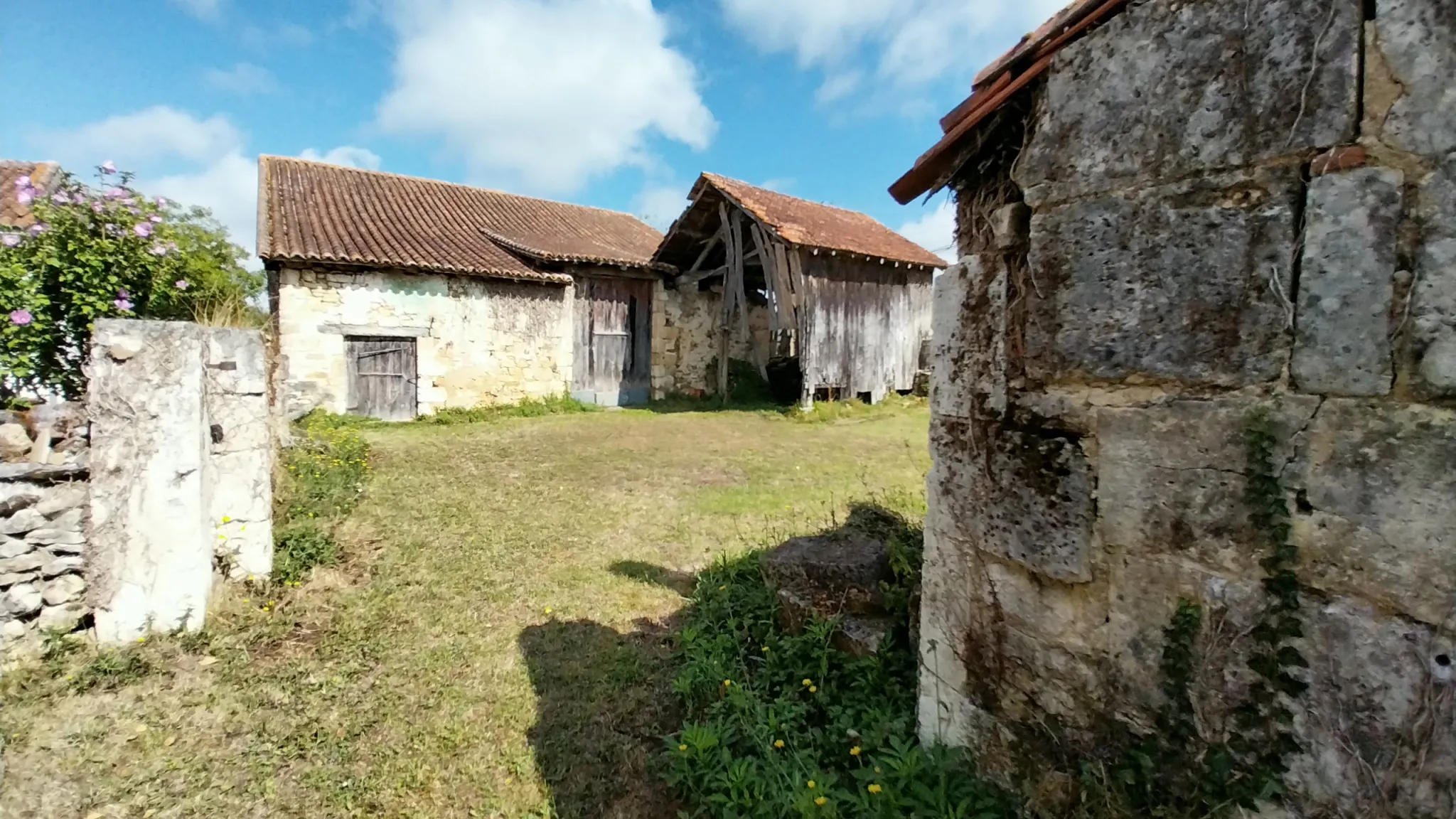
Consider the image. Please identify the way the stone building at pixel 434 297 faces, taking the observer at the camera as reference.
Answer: facing the viewer and to the right of the viewer

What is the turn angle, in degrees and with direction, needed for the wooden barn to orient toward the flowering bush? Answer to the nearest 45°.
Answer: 0° — it already faces it

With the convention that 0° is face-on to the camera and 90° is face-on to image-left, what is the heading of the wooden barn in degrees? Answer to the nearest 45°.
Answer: approximately 45°

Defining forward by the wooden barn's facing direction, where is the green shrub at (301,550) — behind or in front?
in front

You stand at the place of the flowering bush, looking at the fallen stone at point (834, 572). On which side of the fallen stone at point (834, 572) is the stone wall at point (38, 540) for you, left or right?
right

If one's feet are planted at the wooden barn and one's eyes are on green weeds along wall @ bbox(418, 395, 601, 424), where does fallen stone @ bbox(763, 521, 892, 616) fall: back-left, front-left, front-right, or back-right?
front-left

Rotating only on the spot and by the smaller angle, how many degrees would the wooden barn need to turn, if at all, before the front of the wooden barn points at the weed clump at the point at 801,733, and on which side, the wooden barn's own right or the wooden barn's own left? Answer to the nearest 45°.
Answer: approximately 45° to the wooden barn's own left

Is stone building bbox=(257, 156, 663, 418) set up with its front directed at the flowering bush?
no

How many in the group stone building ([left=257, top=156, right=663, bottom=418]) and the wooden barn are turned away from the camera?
0

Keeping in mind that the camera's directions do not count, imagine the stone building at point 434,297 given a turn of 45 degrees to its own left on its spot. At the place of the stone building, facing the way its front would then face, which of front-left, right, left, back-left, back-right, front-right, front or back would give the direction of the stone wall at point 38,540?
right

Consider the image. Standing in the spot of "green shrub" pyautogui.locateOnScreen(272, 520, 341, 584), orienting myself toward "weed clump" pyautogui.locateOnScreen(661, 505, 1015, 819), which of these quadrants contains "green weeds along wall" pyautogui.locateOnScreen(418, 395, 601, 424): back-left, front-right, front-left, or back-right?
back-left

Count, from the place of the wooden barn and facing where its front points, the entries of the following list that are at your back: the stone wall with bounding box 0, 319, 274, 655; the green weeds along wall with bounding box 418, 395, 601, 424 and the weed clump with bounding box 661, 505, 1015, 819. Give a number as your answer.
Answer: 0

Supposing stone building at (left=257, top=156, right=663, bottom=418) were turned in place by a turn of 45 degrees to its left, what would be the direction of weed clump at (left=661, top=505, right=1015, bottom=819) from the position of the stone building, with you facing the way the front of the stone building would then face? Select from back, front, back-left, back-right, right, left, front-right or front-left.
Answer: right

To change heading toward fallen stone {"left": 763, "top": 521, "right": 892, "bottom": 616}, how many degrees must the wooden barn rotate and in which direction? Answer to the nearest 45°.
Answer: approximately 45° to its left
